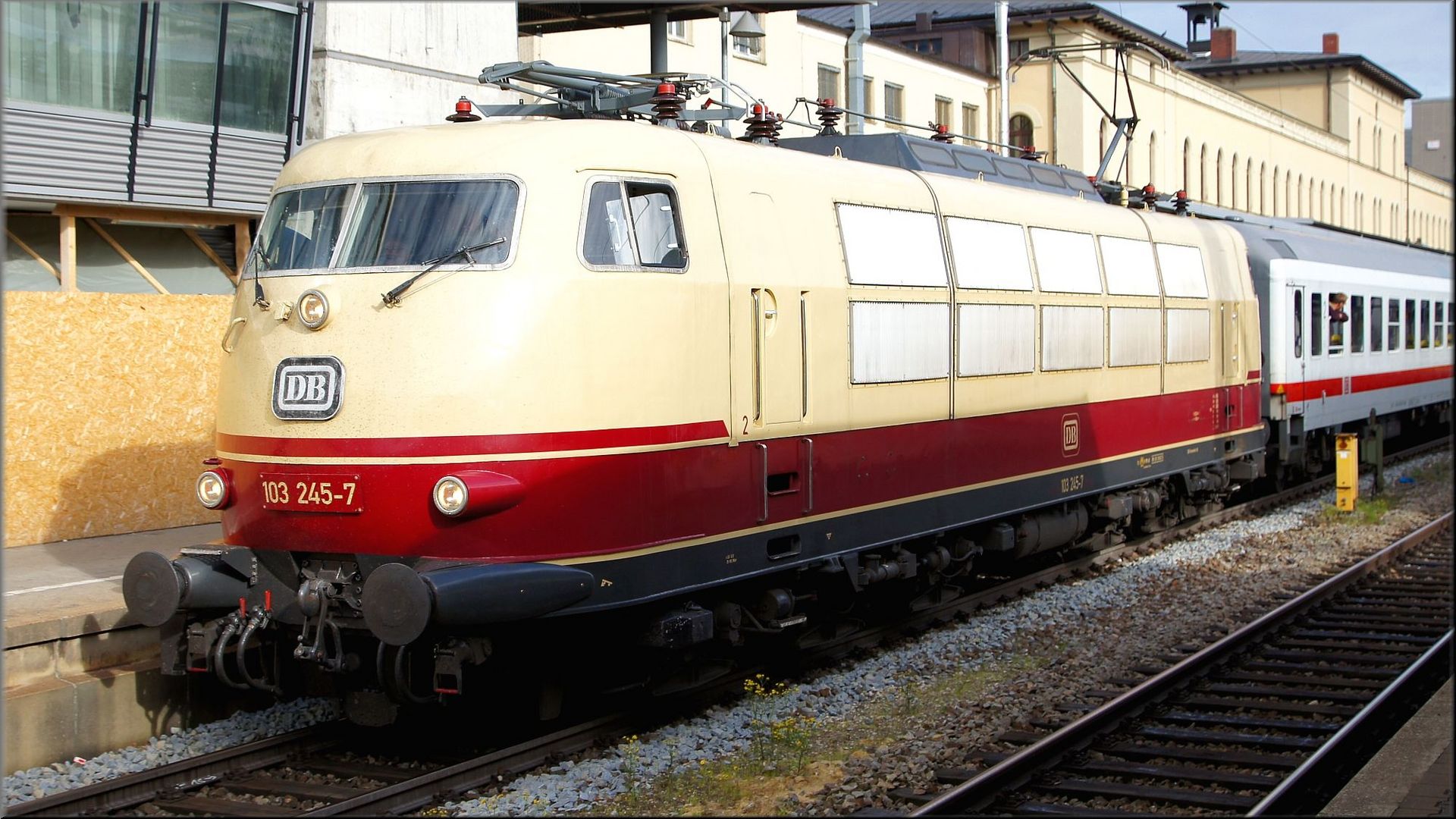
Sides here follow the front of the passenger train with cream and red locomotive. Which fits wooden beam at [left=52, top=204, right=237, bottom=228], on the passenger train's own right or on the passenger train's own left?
on the passenger train's own right

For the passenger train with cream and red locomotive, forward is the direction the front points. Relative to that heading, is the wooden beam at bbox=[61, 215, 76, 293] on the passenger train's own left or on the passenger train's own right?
on the passenger train's own right

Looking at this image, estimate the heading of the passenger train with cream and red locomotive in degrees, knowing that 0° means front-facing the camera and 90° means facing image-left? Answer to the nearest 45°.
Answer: approximately 45°

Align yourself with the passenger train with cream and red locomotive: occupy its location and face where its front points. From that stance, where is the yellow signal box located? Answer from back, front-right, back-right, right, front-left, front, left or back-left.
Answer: back

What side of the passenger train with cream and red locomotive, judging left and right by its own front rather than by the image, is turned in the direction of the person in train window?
back

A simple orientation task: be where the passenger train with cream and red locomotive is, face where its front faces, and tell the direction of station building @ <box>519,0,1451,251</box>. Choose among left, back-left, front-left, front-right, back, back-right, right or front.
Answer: back-right
